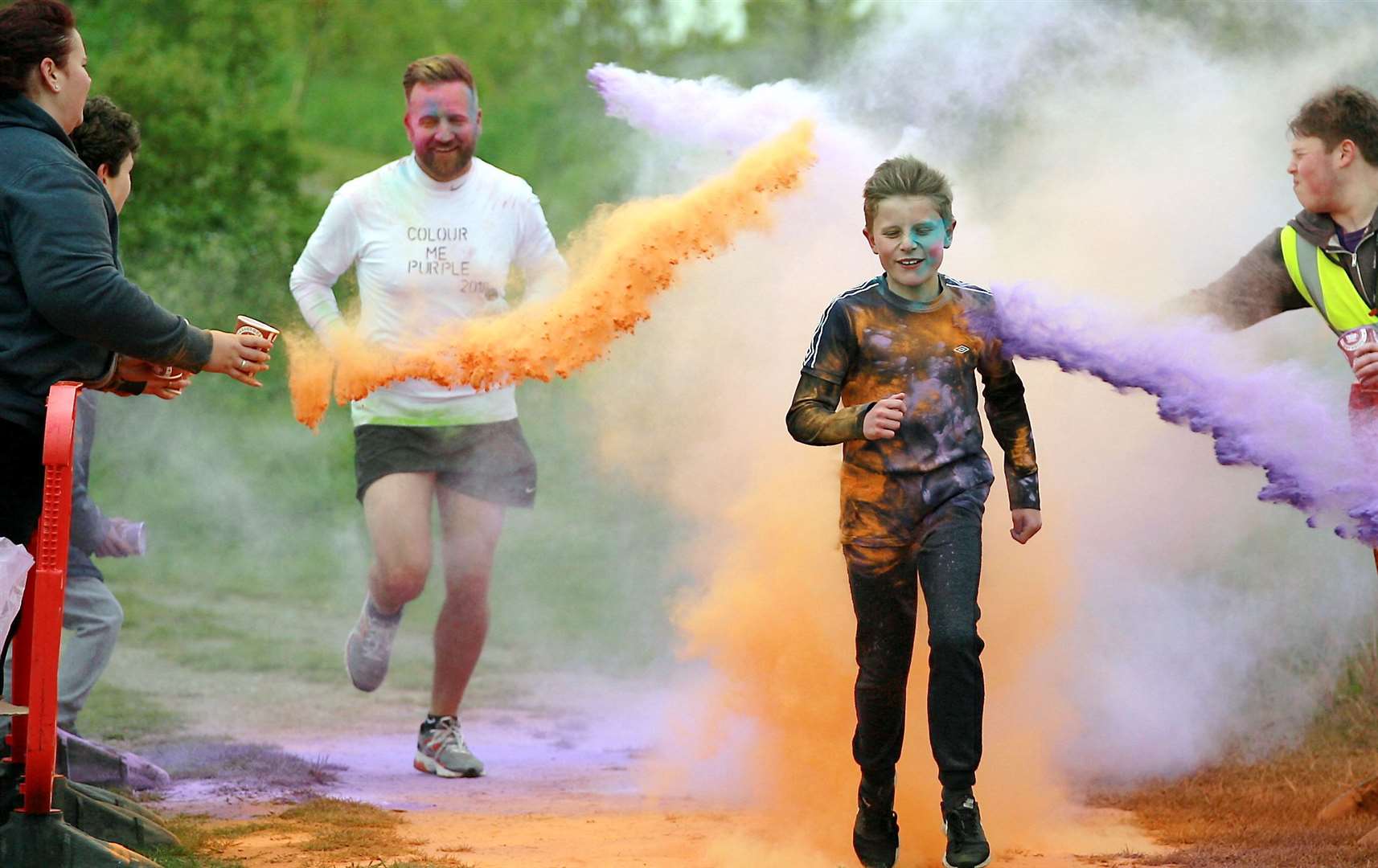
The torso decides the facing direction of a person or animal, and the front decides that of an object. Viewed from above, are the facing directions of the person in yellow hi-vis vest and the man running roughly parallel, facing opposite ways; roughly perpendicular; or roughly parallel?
roughly perpendicular

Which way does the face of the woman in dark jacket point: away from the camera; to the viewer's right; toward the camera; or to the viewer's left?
to the viewer's right

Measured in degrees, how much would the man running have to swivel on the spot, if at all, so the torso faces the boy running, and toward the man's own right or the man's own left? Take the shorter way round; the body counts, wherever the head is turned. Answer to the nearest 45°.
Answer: approximately 45° to the man's own left

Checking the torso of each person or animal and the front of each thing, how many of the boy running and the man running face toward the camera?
2

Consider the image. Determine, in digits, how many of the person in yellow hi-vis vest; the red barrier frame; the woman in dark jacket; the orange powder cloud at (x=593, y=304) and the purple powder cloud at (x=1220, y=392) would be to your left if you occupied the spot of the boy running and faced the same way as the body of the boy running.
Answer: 2

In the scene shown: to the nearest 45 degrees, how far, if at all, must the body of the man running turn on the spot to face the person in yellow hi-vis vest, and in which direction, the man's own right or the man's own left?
approximately 45° to the man's own left

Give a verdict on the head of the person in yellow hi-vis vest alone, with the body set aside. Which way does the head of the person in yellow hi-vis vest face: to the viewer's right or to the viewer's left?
to the viewer's left

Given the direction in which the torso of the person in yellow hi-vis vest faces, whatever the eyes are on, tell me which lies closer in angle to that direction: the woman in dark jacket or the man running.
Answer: the woman in dark jacket

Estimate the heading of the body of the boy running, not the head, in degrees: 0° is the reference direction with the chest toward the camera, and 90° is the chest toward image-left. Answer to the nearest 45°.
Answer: approximately 0°

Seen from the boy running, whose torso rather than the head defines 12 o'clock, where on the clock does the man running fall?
The man running is roughly at 4 o'clock from the boy running.
